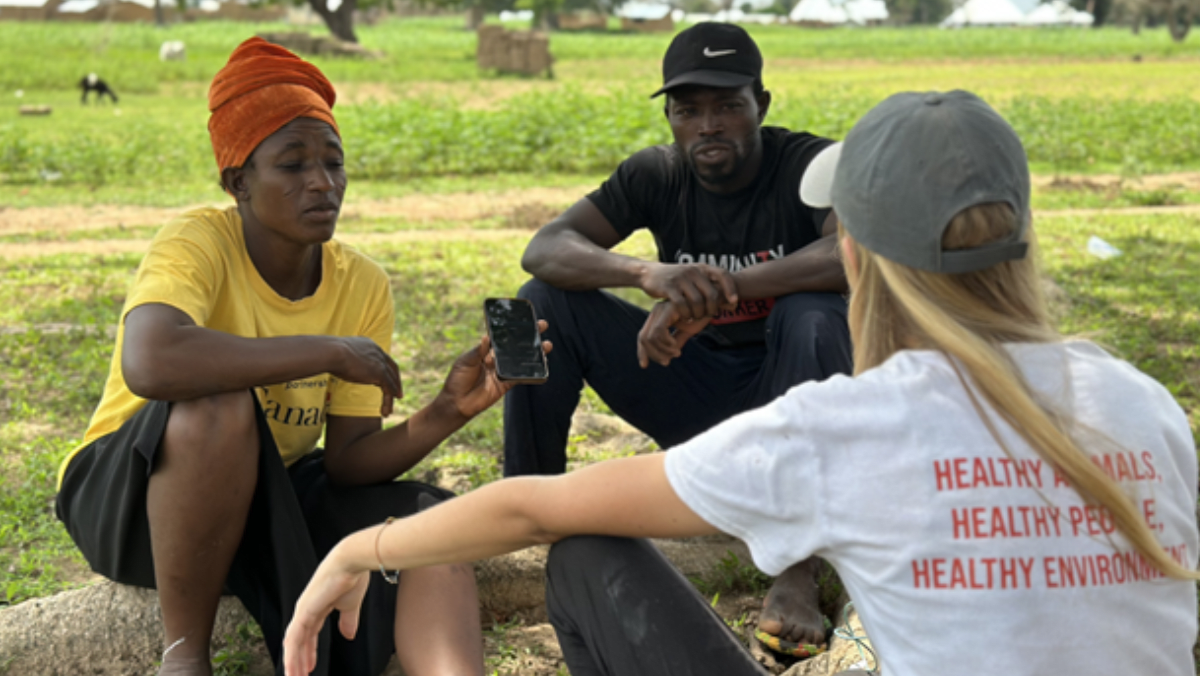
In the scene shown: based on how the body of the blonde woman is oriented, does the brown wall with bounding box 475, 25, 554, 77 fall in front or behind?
in front

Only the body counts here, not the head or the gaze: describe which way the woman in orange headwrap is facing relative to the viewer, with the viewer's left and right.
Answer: facing the viewer and to the right of the viewer

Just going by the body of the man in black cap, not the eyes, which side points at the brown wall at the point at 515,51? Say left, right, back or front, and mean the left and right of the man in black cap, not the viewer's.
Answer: back

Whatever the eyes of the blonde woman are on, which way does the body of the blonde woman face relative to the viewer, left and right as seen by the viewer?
facing away from the viewer and to the left of the viewer

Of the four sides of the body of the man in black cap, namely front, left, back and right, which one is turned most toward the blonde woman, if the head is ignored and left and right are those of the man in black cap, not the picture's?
front

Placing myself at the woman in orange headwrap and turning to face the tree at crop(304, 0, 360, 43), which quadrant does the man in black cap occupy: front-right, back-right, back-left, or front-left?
front-right

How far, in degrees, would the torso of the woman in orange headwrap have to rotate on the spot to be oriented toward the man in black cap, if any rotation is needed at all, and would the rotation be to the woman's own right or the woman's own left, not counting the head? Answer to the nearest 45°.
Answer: approximately 45° to the woman's own left

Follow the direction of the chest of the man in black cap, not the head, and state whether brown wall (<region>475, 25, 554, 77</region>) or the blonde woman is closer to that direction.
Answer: the blonde woman

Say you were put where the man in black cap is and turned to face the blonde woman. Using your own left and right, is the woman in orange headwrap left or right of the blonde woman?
right

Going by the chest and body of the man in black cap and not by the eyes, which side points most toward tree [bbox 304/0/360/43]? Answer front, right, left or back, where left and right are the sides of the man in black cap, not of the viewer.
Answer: back

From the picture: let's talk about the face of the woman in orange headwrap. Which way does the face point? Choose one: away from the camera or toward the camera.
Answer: toward the camera

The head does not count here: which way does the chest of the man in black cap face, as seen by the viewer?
toward the camera

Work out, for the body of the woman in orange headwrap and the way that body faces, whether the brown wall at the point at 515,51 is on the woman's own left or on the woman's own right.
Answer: on the woman's own left

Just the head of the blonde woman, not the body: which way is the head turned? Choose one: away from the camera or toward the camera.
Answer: away from the camera
